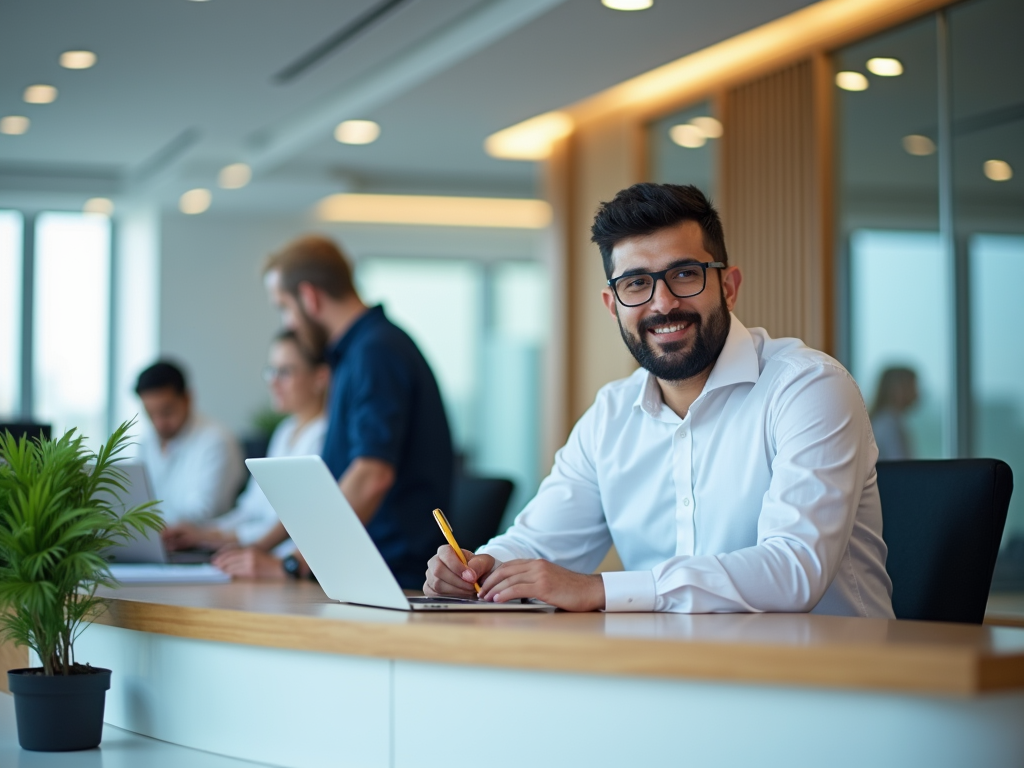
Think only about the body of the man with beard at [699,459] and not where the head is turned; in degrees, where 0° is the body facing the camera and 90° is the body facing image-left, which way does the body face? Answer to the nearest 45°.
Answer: approximately 45°

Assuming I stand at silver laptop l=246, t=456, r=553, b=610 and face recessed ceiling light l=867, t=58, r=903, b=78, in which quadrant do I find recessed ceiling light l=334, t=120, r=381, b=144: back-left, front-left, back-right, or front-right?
front-left

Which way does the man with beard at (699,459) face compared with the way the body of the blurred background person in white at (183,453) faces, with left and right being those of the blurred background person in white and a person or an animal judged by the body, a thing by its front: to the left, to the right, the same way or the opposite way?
the same way

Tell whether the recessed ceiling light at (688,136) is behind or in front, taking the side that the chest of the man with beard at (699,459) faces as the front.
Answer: behind

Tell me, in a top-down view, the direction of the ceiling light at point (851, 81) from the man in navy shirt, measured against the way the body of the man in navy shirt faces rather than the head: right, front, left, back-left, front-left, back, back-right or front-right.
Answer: back-right

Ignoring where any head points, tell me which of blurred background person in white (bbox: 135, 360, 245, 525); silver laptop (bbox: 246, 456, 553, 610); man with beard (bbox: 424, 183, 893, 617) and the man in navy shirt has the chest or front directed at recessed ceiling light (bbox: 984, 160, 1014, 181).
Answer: the silver laptop

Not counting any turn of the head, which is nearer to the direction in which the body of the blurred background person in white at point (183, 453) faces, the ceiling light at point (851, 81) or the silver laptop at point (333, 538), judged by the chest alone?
the silver laptop

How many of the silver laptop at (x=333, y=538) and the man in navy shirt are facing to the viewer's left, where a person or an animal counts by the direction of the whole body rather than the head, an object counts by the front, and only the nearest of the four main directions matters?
1

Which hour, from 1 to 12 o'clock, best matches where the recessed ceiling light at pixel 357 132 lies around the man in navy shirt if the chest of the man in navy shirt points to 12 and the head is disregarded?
The recessed ceiling light is roughly at 3 o'clock from the man in navy shirt.

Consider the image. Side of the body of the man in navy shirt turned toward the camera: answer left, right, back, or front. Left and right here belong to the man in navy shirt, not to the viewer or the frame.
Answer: left

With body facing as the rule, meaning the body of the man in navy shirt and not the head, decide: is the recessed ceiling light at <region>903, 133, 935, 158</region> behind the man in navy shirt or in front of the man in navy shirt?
behind

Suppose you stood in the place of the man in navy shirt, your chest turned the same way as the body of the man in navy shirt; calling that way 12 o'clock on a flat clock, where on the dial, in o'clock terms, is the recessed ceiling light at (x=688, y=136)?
The recessed ceiling light is roughly at 4 o'clock from the man in navy shirt.

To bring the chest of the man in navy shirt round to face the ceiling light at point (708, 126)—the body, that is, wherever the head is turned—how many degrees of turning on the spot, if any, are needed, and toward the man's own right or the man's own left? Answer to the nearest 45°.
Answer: approximately 135° to the man's own right

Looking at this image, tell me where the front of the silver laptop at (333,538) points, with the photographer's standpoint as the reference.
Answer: facing away from the viewer and to the right of the viewer

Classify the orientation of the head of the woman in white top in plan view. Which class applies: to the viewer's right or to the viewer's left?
to the viewer's left

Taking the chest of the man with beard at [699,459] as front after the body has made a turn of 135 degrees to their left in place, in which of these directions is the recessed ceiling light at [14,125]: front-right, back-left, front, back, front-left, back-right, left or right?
back-left

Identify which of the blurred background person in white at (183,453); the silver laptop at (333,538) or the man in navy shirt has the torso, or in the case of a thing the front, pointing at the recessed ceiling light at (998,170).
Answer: the silver laptop

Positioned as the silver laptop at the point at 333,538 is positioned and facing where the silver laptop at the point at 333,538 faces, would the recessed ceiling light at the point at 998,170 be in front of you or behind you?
in front

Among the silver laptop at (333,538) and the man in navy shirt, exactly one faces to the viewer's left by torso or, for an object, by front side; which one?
the man in navy shirt
